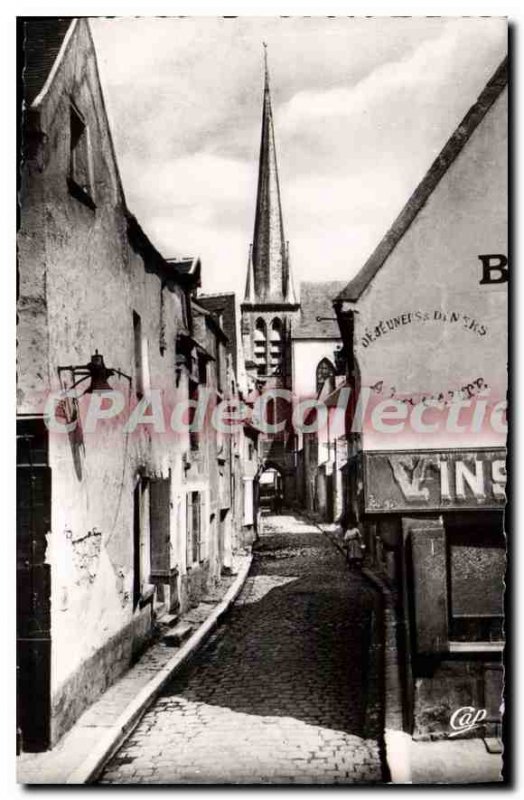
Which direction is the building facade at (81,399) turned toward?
to the viewer's right

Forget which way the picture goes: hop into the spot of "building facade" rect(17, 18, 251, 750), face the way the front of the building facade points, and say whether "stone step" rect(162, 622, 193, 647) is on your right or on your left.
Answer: on your left

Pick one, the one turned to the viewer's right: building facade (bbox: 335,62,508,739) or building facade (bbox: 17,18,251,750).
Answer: building facade (bbox: 17,18,251,750)

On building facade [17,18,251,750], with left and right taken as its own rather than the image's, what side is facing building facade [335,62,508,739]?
front
